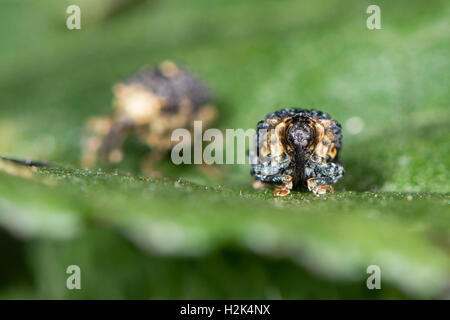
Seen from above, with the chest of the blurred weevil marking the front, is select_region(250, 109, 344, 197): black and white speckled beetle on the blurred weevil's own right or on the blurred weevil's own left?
on the blurred weevil's own left

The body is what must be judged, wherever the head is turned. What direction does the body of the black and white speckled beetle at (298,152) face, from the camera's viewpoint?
toward the camera

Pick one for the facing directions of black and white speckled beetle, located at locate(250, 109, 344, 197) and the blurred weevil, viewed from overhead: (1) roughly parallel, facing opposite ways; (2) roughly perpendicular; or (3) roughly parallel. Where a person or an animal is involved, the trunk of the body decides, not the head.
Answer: roughly perpendicular

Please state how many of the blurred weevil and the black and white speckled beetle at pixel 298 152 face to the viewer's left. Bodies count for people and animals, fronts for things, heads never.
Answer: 1

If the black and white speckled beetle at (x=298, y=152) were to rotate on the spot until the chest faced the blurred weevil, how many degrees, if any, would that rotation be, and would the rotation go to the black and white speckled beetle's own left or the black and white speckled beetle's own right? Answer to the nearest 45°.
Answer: approximately 135° to the black and white speckled beetle's own right

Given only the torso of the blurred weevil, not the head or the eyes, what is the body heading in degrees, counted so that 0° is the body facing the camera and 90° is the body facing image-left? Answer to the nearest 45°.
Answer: approximately 90°

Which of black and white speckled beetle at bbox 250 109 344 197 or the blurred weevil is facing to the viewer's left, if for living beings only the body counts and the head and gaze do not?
the blurred weevil
